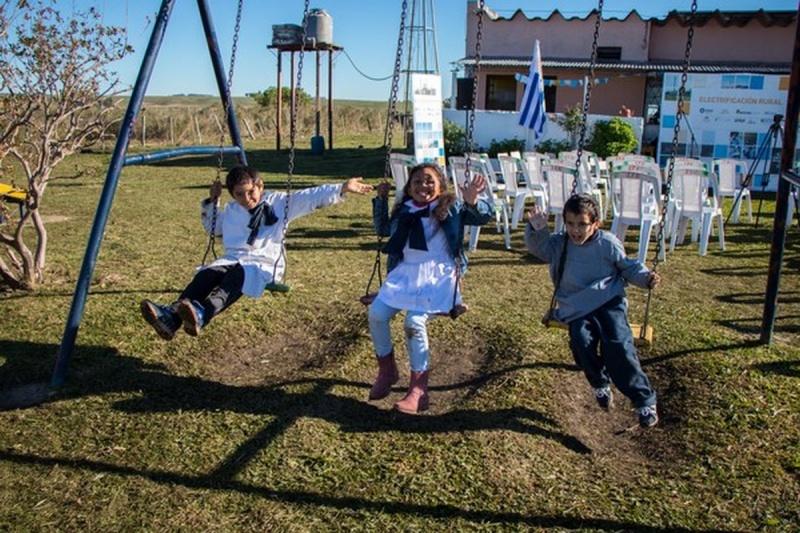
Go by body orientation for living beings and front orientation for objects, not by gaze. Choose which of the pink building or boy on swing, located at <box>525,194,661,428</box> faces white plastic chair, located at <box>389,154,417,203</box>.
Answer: the pink building

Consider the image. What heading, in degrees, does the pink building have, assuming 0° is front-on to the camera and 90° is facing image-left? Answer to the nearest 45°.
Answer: approximately 0°

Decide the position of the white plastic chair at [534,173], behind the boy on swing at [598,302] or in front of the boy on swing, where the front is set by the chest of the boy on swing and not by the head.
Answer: behind

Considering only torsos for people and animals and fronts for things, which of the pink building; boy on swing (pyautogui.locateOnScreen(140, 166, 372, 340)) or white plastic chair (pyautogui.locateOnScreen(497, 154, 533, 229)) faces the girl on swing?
the pink building

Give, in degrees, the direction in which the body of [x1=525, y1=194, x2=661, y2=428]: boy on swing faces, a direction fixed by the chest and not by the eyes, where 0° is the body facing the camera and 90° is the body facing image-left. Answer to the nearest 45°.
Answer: approximately 0°
